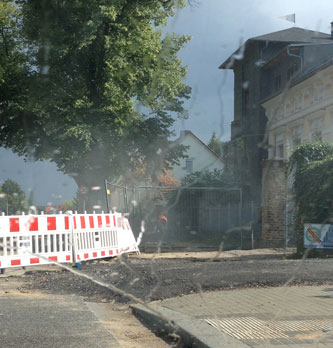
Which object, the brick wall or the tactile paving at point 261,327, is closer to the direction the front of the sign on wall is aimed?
the tactile paving

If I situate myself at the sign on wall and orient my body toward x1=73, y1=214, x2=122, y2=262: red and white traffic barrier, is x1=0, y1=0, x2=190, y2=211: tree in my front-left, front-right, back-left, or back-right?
front-right

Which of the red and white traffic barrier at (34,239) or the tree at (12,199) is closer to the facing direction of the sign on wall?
the red and white traffic barrier

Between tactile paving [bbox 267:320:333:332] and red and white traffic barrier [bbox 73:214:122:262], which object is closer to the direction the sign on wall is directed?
the tactile paving

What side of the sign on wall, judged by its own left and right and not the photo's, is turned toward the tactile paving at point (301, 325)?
front

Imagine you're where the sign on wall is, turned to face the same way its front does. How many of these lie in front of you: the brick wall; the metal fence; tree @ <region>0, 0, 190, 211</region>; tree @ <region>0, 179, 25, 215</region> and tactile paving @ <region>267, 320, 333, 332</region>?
1

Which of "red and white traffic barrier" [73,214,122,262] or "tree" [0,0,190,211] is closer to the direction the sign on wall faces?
the red and white traffic barrier

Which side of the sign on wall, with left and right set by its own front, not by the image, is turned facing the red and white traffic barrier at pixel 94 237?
right

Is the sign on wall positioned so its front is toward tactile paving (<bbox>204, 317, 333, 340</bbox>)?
yes

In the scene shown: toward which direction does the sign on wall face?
toward the camera
